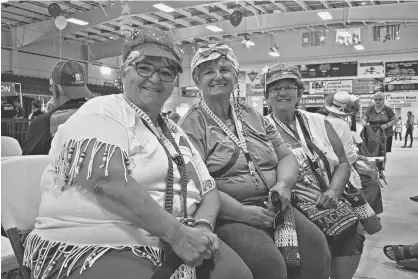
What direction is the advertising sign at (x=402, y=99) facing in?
toward the camera

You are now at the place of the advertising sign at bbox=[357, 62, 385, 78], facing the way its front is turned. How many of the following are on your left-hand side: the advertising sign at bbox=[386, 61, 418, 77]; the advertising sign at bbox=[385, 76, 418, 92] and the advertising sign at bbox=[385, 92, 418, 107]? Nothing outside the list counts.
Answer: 3

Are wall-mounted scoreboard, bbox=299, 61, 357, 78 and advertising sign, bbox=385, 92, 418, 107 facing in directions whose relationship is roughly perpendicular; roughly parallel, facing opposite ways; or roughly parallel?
roughly parallel

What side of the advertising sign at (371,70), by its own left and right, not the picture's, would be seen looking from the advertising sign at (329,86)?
right

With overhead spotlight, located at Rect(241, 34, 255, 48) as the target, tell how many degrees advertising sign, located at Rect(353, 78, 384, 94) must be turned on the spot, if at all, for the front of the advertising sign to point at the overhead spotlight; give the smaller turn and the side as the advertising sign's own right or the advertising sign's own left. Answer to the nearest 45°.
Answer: approximately 45° to the advertising sign's own right

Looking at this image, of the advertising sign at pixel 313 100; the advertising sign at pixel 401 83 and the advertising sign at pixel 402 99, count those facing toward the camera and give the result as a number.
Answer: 3

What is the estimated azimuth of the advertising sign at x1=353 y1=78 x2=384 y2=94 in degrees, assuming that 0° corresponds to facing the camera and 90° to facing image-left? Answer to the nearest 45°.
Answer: approximately 0°

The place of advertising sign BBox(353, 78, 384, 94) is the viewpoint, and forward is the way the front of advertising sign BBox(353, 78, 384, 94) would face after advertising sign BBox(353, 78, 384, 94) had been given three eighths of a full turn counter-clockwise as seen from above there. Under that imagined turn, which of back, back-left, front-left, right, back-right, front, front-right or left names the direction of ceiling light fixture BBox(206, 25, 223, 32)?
back

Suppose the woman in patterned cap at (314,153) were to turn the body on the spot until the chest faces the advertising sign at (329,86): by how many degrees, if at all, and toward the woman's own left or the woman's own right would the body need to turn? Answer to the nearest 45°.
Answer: approximately 180°

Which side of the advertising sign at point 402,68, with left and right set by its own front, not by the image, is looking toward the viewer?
front

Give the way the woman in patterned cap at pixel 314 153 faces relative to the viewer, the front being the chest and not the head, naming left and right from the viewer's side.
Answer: facing the viewer

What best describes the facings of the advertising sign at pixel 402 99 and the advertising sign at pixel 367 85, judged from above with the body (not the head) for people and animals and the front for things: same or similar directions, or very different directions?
same or similar directions

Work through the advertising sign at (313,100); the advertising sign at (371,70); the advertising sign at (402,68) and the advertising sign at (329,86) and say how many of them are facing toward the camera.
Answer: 4

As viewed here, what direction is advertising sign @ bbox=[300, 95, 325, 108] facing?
toward the camera

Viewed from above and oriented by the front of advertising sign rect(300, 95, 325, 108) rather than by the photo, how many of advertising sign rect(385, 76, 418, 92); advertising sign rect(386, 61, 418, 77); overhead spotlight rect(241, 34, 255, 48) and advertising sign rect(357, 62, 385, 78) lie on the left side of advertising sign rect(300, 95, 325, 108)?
3
